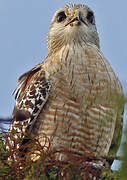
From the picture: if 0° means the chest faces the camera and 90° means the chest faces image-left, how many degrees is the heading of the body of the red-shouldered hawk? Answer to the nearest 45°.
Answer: approximately 0°
